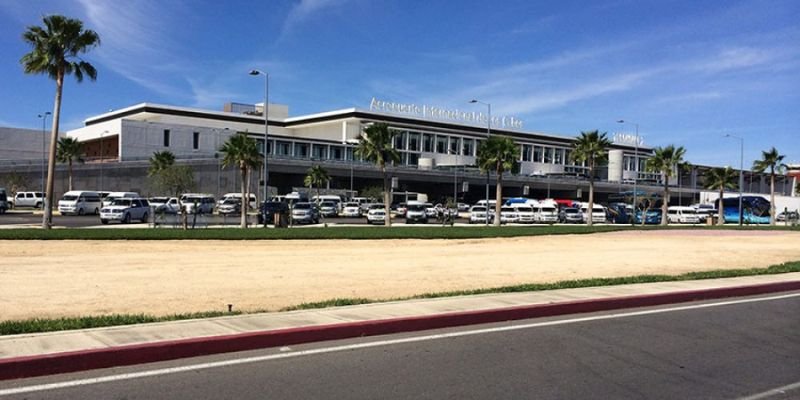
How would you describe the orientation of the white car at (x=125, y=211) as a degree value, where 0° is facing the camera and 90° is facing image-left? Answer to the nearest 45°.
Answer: approximately 45°

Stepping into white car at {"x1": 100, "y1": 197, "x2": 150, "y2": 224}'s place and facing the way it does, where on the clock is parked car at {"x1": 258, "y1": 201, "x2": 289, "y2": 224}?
The parked car is roughly at 8 o'clock from the white car.
